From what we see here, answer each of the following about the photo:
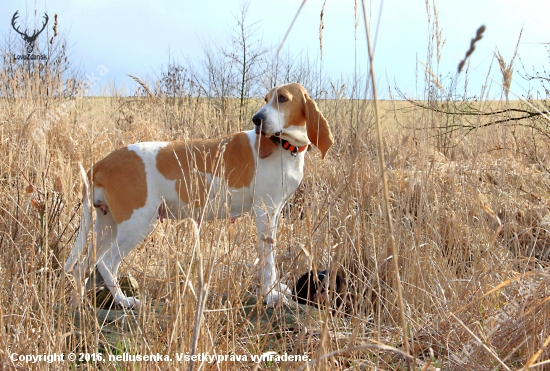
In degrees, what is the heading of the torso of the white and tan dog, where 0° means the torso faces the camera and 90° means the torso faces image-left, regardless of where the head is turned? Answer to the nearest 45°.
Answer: approximately 270°

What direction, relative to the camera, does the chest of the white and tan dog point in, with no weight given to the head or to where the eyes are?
to the viewer's right
